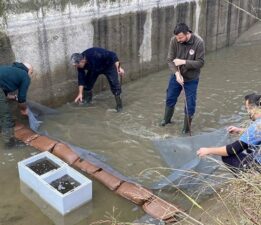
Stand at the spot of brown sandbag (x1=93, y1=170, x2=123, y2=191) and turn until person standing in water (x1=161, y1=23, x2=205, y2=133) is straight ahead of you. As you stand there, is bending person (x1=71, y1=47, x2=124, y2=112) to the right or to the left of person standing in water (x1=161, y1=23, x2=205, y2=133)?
left

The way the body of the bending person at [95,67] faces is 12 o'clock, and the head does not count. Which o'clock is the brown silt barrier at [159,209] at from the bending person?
The brown silt barrier is roughly at 10 o'clock from the bending person.

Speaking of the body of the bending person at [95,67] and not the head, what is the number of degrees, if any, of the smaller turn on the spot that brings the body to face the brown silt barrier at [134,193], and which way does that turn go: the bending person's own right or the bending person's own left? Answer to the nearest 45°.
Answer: approximately 45° to the bending person's own left

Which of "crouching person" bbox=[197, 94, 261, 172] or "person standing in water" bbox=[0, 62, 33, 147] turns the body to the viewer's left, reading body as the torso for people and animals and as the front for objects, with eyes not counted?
the crouching person

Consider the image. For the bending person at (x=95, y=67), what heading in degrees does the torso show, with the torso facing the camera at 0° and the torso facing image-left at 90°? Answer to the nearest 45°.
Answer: approximately 45°

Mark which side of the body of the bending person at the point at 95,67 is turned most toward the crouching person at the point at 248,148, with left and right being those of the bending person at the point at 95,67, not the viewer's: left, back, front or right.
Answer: left

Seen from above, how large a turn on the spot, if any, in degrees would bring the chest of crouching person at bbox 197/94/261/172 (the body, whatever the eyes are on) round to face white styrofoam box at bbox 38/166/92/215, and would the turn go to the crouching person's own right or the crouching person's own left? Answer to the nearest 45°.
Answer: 0° — they already face it

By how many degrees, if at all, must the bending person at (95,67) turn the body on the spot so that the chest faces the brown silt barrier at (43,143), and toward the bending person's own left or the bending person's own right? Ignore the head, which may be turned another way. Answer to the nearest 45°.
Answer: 0° — they already face it

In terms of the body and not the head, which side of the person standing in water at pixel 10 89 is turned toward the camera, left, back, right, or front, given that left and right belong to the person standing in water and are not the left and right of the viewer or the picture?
right

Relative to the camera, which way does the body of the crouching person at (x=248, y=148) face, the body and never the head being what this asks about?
to the viewer's left
